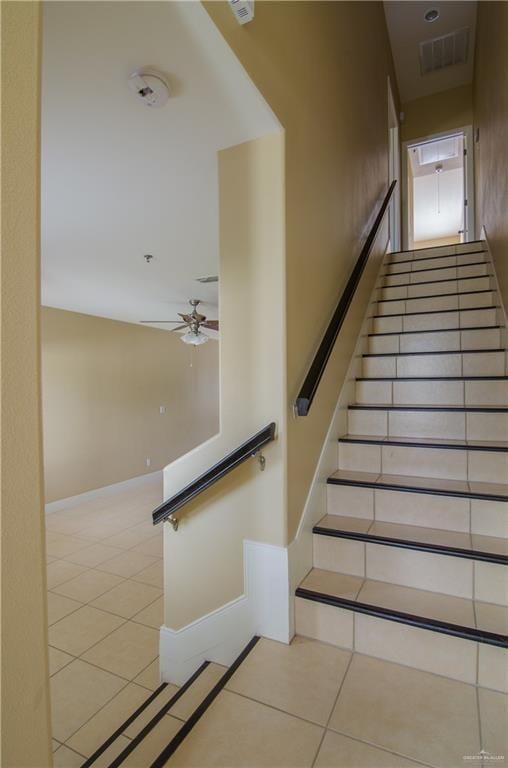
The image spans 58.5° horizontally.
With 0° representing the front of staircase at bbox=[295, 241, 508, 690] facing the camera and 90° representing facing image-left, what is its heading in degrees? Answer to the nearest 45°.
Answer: approximately 0°

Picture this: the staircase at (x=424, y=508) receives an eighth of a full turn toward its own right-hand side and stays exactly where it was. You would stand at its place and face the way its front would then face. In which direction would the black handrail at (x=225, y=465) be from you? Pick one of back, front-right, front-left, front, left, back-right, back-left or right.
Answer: front
